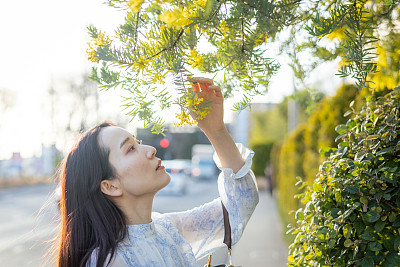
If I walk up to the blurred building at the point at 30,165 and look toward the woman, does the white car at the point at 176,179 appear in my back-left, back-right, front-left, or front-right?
front-left

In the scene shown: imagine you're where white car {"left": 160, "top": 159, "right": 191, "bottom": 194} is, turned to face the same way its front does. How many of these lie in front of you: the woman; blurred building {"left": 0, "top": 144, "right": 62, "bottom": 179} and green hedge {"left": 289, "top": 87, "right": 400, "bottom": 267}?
2

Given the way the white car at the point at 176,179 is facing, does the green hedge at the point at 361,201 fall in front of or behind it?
in front

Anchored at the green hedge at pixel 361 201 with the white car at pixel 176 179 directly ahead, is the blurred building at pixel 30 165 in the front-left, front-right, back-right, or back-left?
front-left

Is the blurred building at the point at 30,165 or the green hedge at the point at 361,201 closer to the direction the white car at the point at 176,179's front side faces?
the green hedge

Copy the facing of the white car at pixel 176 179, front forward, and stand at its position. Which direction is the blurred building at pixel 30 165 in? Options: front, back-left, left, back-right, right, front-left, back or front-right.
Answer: front-left

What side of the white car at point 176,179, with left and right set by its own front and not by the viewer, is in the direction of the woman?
front

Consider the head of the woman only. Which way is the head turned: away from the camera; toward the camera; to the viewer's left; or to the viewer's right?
to the viewer's right
